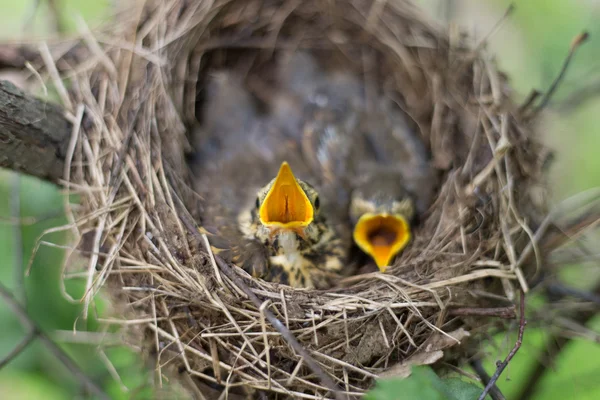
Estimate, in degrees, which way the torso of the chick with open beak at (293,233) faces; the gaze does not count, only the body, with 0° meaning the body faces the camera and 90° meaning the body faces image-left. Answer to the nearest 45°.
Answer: approximately 0°

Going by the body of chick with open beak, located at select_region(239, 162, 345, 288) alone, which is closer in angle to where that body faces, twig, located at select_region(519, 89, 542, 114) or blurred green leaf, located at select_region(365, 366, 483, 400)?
the blurred green leaf

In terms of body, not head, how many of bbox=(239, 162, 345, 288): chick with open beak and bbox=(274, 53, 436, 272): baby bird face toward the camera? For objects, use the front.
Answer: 2

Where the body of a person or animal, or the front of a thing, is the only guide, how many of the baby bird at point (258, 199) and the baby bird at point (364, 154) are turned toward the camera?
2
